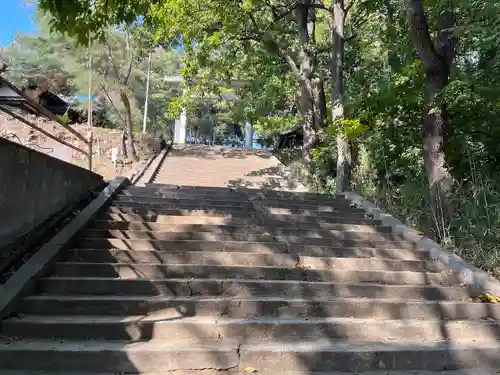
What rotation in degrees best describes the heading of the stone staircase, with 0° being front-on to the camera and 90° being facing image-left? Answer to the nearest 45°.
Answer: approximately 0°

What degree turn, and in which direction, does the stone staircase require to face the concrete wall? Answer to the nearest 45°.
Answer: approximately 90° to its right
